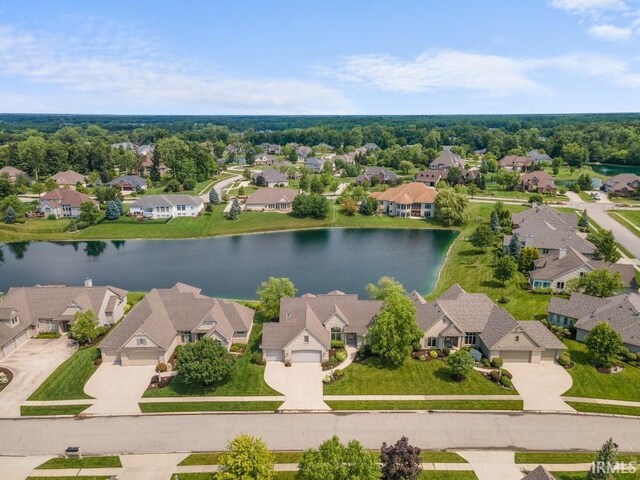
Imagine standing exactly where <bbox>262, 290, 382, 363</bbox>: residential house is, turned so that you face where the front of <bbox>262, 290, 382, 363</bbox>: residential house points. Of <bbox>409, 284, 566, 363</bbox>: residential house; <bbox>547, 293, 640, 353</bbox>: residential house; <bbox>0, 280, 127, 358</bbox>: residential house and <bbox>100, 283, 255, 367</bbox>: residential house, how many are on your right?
2

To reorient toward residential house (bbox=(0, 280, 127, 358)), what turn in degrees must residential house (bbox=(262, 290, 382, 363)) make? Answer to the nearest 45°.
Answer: approximately 90° to its right

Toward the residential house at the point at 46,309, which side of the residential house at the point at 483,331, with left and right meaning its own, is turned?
right

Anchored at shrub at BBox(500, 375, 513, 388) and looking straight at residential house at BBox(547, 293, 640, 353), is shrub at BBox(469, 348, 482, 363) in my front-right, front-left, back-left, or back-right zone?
front-left

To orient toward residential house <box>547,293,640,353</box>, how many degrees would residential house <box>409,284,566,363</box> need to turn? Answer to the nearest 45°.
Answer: approximately 135° to its left

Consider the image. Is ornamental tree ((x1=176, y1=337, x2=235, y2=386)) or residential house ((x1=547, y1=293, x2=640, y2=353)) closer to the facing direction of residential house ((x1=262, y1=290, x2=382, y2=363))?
the ornamental tree

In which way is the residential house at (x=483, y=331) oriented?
toward the camera

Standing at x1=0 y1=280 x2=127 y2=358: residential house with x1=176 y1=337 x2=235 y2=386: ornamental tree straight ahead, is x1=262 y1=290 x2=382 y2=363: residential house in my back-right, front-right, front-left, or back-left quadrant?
front-left

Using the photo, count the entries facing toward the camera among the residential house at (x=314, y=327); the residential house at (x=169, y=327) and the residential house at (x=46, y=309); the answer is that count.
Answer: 3

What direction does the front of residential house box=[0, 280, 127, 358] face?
toward the camera

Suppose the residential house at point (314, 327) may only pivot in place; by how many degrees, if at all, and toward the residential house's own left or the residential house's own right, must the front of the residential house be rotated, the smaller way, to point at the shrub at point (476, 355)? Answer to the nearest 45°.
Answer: approximately 90° to the residential house's own left

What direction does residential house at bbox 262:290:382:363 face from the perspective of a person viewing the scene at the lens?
facing the viewer

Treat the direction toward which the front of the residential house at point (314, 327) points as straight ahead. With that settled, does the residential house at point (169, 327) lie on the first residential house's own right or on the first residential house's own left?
on the first residential house's own right

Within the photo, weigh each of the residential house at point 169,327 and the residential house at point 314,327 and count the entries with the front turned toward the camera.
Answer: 2

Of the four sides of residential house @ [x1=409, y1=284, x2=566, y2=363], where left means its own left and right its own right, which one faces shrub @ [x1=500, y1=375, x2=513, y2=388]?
front

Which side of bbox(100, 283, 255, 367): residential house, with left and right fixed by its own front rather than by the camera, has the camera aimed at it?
front

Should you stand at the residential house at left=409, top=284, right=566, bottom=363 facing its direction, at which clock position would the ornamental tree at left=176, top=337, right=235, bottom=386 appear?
The ornamental tree is roughly at 2 o'clock from the residential house.

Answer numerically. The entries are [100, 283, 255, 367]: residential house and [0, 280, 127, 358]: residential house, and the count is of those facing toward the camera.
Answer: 2
